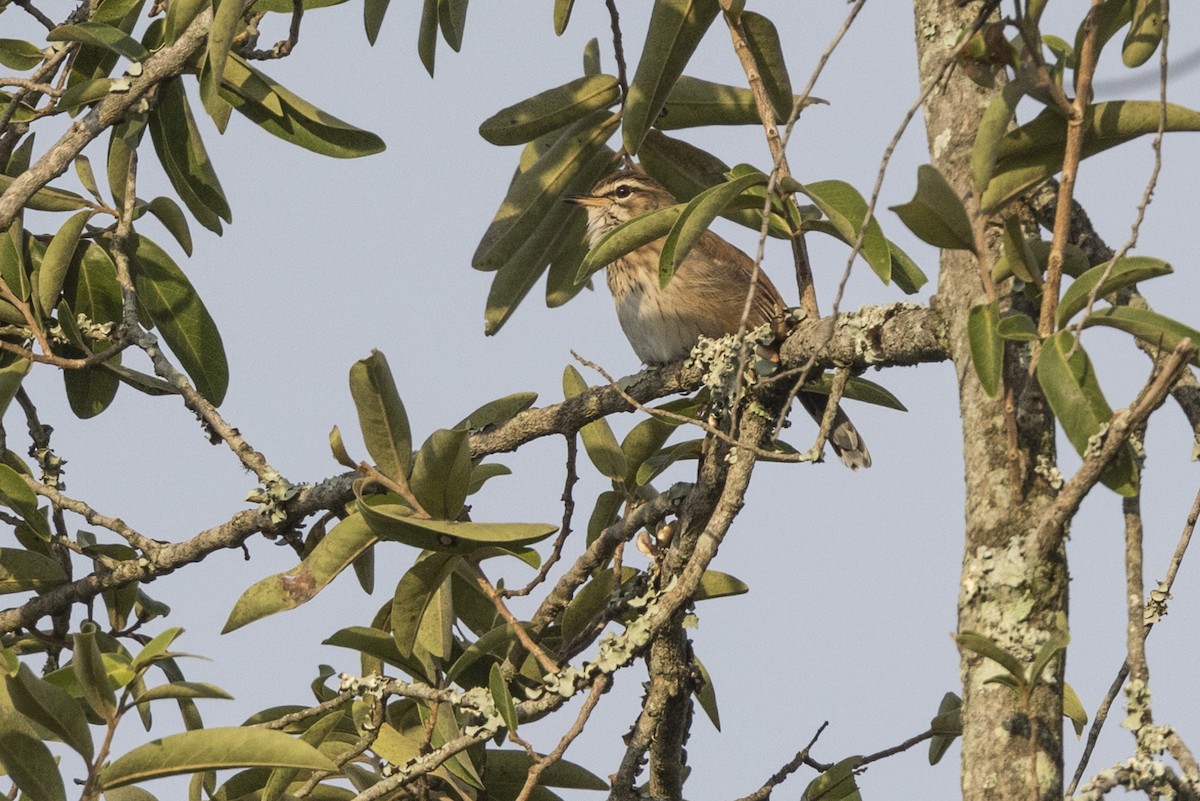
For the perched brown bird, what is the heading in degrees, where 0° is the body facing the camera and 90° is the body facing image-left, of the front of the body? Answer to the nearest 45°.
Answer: approximately 90°

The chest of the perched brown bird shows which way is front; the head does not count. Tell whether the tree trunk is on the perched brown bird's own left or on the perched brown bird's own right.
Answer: on the perched brown bird's own left

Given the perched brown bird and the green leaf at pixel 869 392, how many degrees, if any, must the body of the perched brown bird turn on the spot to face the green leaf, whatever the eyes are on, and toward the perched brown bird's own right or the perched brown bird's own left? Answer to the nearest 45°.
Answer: approximately 90° to the perched brown bird's own left
